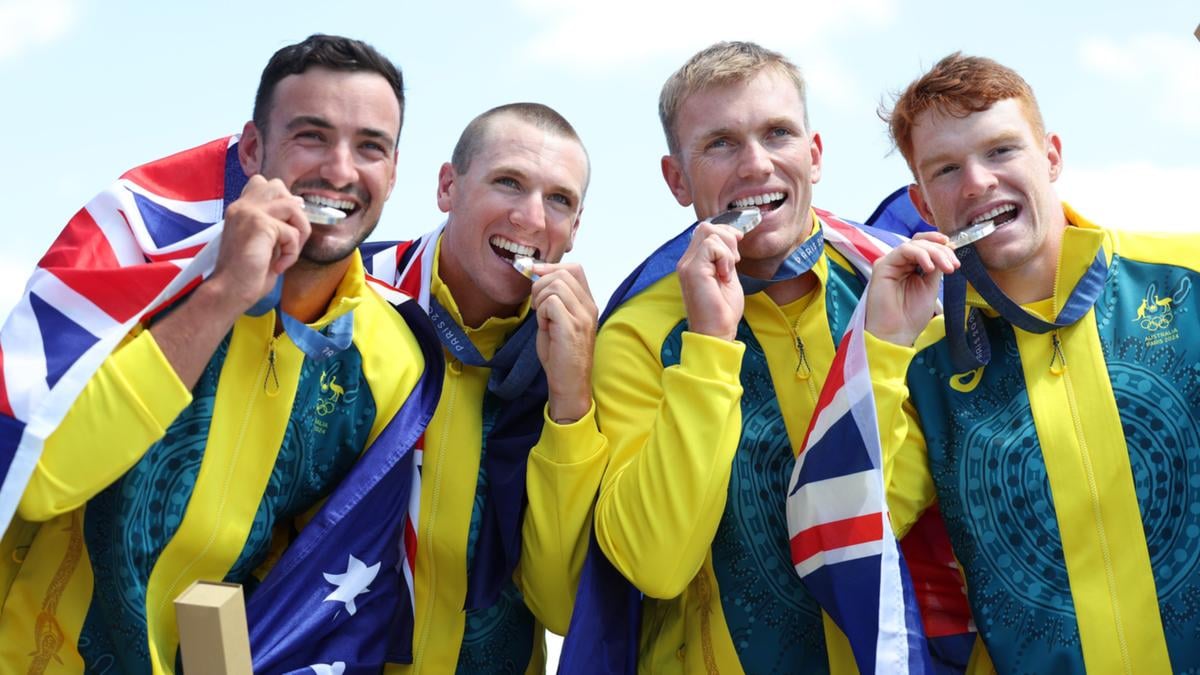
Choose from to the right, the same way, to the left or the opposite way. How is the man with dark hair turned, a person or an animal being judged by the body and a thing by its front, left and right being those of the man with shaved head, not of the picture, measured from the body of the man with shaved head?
the same way

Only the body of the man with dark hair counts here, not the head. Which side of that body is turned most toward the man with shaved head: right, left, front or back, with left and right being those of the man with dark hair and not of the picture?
left

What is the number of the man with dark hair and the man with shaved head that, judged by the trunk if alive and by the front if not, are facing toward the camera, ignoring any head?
2

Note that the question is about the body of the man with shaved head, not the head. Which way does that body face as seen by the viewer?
toward the camera

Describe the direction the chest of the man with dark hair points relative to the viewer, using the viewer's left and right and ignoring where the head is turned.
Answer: facing the viewer

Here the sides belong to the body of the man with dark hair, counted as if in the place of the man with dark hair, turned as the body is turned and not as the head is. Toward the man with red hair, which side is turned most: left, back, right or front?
left

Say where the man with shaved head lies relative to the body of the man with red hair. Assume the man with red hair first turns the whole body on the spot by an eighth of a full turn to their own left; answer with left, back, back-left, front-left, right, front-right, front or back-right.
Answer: back-right

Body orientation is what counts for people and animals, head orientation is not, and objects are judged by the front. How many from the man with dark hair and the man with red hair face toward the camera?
2

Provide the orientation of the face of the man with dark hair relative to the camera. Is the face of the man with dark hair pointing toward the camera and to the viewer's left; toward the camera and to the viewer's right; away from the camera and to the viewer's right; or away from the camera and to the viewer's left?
toward the camera and to the viewer's right

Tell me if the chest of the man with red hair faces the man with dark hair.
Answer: no
